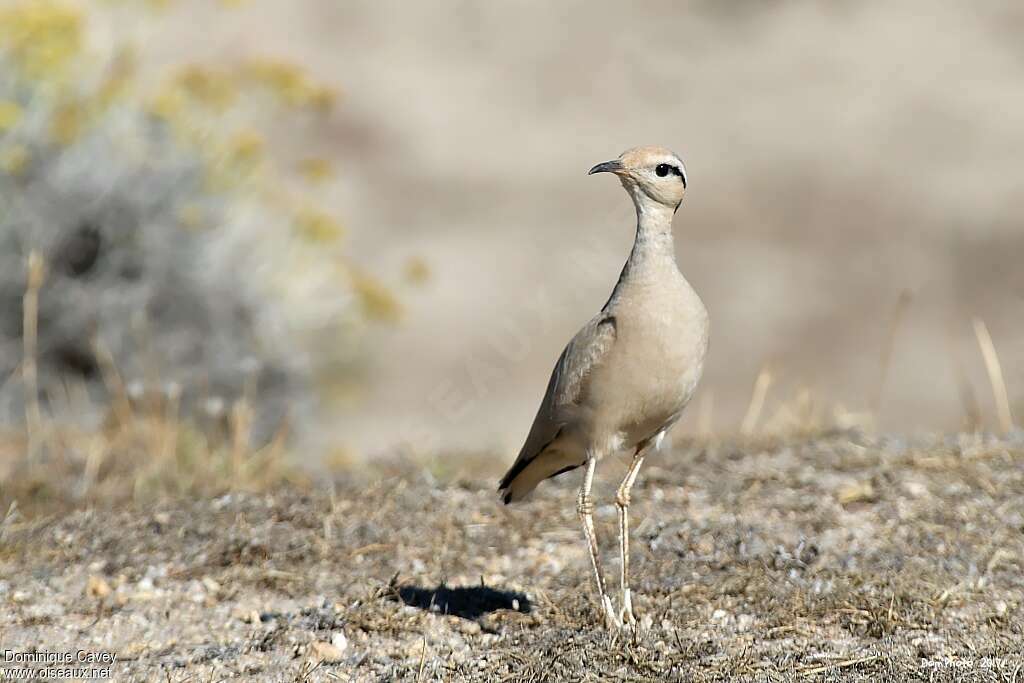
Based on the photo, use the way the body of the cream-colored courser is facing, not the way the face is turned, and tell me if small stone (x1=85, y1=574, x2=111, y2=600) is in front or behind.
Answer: behind

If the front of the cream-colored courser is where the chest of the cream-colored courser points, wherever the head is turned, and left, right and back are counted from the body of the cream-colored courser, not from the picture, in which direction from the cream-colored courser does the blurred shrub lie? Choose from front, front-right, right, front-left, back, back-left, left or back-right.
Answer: back

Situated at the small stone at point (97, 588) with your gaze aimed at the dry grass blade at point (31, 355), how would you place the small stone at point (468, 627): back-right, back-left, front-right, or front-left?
back-right

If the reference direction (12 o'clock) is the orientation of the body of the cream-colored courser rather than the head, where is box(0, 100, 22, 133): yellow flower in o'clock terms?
The yellow flower is roughly at 6 o'clock from the cream-colored courser.

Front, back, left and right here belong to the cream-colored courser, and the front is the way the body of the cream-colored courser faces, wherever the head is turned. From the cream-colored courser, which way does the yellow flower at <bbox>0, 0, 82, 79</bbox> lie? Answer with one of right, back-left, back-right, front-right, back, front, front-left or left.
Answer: back

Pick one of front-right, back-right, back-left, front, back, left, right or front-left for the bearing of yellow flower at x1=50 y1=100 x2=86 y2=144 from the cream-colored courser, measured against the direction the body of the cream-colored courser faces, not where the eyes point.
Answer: back

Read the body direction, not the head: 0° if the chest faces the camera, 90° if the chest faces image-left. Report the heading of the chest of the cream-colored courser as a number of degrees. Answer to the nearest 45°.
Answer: approximately 315°

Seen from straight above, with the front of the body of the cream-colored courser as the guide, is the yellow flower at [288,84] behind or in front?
behind

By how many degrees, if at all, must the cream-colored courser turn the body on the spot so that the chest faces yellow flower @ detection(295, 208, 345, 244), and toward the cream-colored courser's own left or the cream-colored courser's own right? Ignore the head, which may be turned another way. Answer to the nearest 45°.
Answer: approximately 180°

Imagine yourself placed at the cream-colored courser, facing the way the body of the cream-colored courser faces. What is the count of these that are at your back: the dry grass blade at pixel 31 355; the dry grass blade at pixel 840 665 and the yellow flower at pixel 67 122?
2

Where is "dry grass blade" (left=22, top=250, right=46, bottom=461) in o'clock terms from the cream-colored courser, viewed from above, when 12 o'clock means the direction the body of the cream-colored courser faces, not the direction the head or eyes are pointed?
The dry grass blade is roughly at 6 o'clock from the cream-colored courser.

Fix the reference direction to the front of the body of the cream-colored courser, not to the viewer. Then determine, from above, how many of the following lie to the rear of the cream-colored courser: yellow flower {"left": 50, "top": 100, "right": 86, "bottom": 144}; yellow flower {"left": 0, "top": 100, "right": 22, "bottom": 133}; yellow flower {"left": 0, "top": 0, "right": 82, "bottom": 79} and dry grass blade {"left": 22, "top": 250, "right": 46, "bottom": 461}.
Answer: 4
